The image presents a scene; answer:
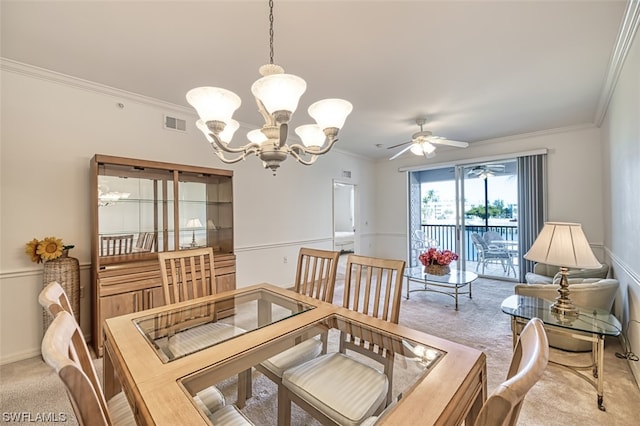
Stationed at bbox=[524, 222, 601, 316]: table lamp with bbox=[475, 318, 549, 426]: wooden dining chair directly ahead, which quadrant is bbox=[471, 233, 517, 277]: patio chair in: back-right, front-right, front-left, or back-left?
back-right

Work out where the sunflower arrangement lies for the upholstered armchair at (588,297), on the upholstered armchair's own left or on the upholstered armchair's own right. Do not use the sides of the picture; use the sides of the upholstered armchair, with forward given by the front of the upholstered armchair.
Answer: on the upholstered armchair's own left

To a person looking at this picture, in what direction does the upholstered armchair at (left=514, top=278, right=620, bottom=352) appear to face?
facing away from the viewer and to the left of the viewer

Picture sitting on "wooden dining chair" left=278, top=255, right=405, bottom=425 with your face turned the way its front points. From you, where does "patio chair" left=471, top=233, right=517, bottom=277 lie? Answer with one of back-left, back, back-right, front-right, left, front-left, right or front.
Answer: back

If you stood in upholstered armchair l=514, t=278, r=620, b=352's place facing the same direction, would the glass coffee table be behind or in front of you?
in front

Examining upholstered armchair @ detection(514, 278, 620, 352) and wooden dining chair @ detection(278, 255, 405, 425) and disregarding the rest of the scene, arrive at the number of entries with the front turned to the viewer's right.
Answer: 0

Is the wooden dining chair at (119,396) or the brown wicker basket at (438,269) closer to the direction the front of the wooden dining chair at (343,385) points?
the wooden dining chair
